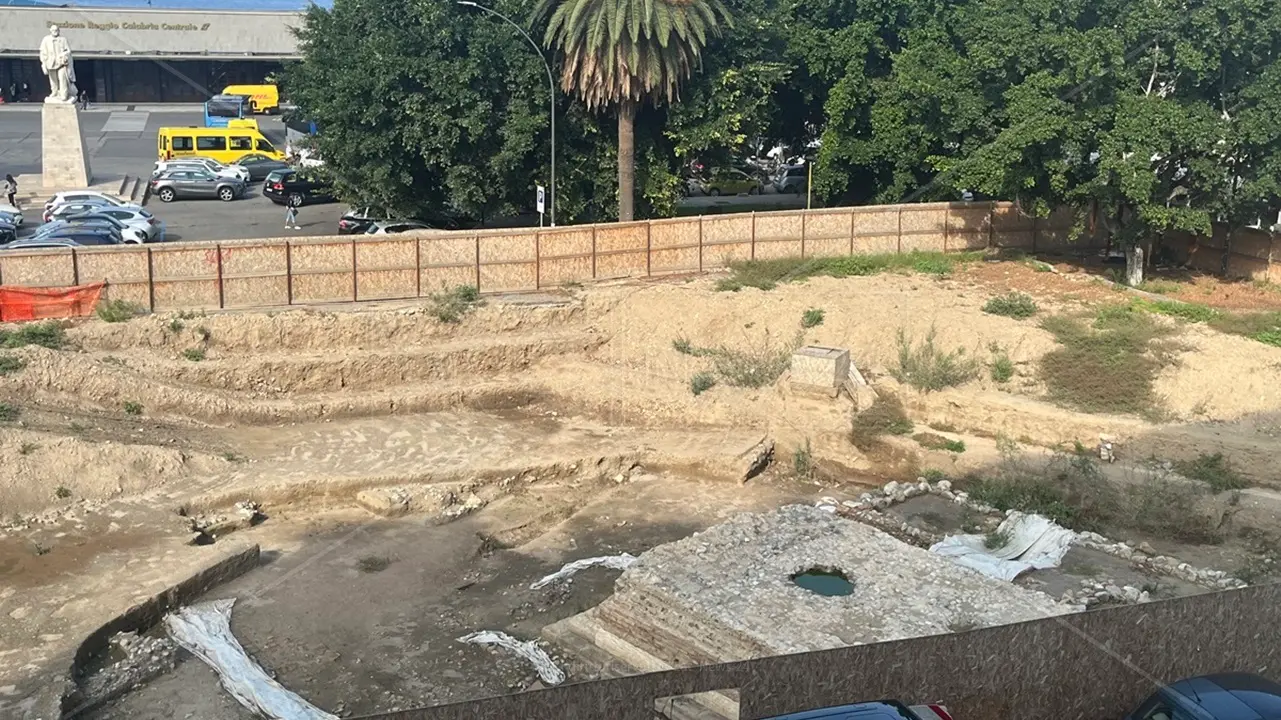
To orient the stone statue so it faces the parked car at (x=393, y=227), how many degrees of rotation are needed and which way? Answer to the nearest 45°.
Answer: approximately 45° to its left

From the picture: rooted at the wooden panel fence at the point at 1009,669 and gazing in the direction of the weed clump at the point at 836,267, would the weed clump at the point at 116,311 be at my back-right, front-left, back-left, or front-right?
front-left

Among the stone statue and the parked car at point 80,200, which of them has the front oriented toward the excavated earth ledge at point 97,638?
the stone statue

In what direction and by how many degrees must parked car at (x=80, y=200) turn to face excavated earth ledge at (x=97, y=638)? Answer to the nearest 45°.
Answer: approximately 90° to its right

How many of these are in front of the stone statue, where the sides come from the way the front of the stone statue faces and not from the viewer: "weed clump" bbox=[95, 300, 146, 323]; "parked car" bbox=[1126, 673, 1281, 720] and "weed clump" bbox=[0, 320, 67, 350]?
3

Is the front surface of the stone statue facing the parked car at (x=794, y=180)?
no

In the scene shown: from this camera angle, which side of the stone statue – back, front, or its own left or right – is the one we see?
front

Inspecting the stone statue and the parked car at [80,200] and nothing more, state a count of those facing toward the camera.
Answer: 1

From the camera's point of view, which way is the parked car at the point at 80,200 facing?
to the viewer's right

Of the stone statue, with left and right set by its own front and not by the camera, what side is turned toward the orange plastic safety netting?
front

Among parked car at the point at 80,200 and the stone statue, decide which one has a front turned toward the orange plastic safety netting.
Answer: the stone statue

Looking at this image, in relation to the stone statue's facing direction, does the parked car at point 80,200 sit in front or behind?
in front

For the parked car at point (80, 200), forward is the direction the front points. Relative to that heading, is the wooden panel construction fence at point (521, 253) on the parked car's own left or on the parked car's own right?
on the parked car's own right

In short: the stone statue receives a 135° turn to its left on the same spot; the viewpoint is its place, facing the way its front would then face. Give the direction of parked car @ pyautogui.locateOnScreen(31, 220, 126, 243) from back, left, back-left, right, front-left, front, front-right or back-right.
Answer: back-right

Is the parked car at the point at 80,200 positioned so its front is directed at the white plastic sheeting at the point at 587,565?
no
